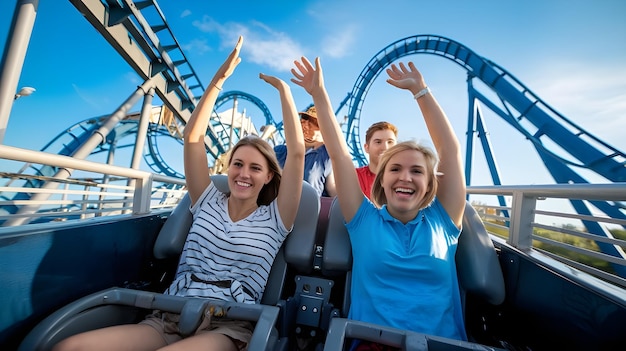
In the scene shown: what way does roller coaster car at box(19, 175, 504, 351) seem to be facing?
toward the camera

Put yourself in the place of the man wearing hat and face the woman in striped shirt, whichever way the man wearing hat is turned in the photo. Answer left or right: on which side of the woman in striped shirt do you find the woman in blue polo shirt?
left

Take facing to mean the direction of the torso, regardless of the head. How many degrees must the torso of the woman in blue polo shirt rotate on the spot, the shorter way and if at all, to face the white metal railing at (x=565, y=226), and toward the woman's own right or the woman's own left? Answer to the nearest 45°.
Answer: approximately 90° to the woman's own left

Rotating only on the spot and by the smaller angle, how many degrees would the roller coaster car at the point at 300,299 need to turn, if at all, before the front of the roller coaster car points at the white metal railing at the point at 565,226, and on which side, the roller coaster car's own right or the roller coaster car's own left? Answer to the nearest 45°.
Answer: approximately 90° to the roller coaster car's own left

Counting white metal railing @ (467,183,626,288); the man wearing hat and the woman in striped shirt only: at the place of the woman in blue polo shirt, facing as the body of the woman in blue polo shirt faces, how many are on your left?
1

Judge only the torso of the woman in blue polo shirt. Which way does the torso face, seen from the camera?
toward the camera

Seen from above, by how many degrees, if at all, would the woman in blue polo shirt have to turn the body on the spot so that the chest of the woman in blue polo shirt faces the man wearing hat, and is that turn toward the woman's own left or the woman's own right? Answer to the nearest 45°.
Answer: approximately 135° to the woman's own right
